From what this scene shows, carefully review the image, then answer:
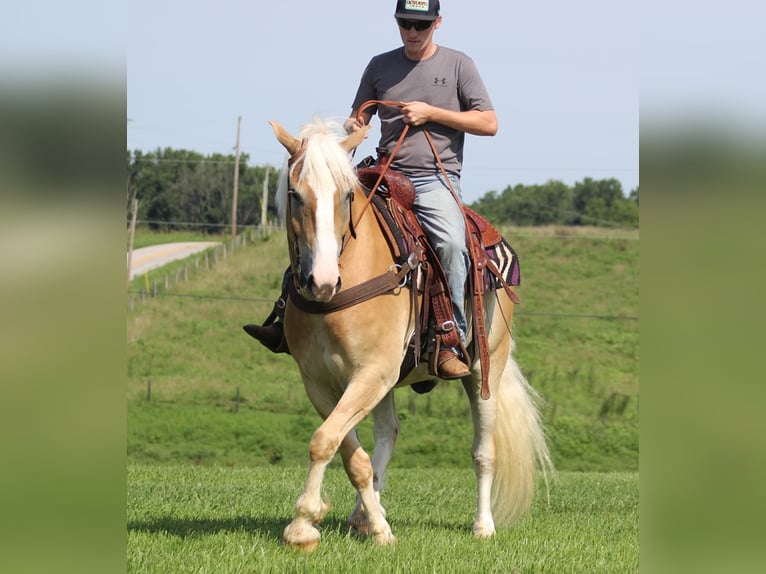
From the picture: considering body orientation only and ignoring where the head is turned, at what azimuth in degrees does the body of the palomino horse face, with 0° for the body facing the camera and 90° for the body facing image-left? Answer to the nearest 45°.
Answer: approximately 45°
